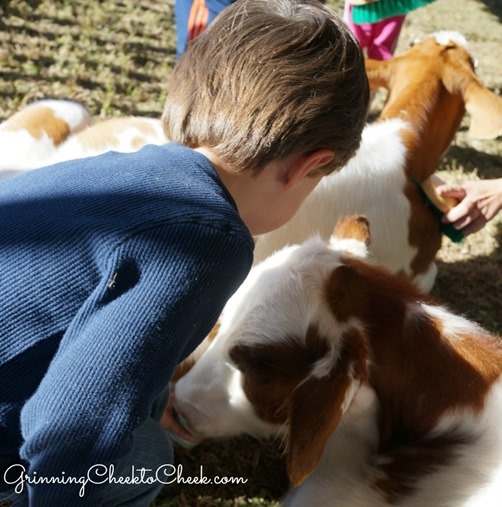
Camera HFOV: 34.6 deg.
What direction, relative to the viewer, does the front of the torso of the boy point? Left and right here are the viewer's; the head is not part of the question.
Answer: facing away from the viewer and to the right of the viewer

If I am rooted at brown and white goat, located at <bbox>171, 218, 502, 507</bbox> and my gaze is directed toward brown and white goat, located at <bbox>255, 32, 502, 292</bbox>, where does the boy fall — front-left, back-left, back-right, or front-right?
back-left

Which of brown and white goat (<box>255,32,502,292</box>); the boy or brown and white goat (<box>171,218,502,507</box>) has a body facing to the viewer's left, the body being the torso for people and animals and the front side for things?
brown and white goat (<box>171,218,502,507</box>)

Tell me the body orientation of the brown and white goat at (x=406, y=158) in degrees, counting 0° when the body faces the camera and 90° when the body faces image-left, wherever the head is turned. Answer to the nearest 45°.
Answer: approximately 225°

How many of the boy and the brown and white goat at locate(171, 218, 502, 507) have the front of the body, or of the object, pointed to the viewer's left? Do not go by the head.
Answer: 1

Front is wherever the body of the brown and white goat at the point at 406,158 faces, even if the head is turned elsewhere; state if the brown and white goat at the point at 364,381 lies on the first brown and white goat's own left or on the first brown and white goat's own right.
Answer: on the first brown and white goat's own right

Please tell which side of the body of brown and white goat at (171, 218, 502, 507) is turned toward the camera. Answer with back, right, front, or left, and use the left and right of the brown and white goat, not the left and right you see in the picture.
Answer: left

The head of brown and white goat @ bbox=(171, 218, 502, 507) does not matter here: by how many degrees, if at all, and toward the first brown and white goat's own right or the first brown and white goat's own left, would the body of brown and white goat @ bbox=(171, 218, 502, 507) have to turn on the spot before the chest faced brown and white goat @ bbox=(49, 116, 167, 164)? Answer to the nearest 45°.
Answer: approximately 45° to the first brown and white goat's own right

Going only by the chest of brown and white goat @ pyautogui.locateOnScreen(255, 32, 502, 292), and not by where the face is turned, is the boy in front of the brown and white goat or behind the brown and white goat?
behind

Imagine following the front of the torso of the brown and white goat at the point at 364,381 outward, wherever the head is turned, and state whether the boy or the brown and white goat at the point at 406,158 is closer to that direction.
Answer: the boy

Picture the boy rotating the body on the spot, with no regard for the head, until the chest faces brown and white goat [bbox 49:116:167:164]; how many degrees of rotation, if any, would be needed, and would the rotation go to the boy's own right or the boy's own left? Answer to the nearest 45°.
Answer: approximately 45° to the boy's own left

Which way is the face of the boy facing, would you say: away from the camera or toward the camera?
away from the camera

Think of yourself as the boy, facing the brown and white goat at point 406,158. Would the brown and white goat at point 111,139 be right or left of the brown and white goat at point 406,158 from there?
left
